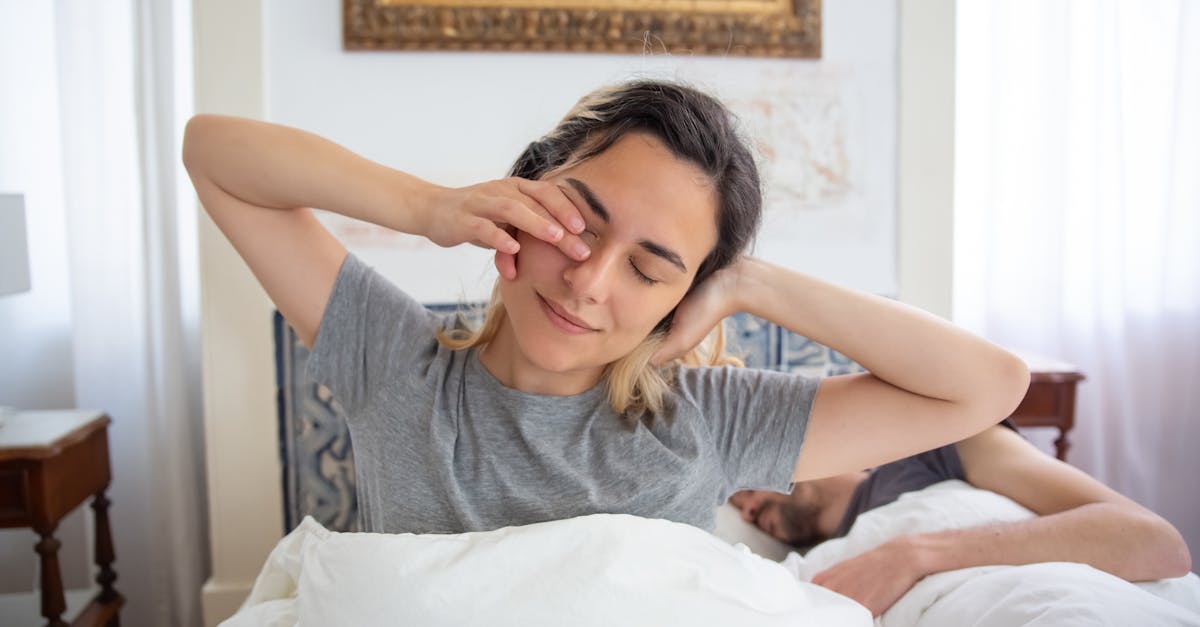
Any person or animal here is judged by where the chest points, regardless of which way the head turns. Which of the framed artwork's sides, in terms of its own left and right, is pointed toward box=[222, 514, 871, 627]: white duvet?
front

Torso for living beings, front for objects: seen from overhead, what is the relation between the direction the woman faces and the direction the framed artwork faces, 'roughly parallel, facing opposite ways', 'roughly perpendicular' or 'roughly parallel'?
roughly parallel

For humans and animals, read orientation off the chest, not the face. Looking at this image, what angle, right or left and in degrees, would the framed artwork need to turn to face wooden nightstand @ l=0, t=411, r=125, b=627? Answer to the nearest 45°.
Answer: approximately 90° to its right

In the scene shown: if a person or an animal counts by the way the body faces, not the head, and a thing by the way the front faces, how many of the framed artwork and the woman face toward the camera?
2

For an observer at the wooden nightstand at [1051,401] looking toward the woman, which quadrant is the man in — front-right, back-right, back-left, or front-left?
front-left

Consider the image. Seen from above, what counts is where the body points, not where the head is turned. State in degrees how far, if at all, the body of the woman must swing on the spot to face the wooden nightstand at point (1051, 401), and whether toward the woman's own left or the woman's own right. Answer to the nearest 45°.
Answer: approximately 135° to the woman's own left

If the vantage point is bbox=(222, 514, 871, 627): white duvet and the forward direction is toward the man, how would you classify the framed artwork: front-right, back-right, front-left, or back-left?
front-left

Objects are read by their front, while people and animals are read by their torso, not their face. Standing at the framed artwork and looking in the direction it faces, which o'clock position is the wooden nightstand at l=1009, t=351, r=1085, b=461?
The wooden nightstand is roughly at 9 o'clock from the framed artwork.

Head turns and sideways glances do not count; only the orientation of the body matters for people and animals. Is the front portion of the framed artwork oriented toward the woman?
yes

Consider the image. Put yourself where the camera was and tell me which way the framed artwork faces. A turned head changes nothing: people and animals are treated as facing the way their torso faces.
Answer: facing the viewer

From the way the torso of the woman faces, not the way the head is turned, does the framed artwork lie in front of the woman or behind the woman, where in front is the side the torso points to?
behind

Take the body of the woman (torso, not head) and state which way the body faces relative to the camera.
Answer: toward the camera
